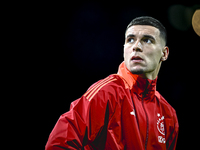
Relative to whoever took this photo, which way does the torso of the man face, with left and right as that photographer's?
facing the viewer and to the right of the viewer
